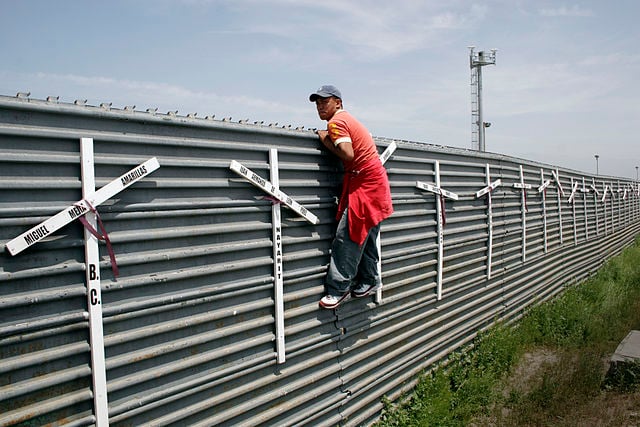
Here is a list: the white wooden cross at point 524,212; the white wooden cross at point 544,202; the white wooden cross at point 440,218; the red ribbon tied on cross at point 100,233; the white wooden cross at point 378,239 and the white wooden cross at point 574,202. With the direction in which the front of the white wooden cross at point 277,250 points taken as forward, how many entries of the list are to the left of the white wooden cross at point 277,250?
5

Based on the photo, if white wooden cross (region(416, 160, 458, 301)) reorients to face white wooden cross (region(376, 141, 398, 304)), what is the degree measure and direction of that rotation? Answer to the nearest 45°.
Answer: approximately 90° to its right

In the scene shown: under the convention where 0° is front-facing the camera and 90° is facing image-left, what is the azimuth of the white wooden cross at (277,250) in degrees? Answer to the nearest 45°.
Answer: approximately 315°

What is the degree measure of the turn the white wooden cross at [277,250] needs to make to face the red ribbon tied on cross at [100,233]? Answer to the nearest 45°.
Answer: approximately 90° to its right

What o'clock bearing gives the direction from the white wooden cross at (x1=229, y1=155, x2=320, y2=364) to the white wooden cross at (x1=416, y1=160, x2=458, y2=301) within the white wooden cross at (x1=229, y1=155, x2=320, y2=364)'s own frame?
the white wooden cross at (x1=416, y1=160, x2=458, y2=301) is roughly at 9 o'clock from the white wooden cross at (x1=229, y1=155, x2=320, y2=364).

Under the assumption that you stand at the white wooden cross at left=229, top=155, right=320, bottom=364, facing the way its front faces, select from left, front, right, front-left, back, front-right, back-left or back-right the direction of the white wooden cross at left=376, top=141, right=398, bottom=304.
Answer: left

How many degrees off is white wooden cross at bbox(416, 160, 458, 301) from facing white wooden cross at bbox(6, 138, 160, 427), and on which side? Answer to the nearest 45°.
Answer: approximately 90° to its right

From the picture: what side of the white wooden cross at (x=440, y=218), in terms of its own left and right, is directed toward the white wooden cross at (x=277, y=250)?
right

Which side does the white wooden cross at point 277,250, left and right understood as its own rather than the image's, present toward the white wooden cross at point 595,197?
left

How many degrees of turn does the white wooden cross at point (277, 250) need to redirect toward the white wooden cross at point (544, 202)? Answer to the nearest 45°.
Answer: approximately 90° to its left

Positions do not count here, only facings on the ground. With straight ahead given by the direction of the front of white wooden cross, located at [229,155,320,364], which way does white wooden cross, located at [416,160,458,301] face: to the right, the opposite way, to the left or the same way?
the same way

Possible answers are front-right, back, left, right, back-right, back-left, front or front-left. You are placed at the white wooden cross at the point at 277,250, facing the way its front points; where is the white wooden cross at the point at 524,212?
left

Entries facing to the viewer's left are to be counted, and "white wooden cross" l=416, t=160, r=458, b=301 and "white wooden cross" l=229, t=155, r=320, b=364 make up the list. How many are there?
0

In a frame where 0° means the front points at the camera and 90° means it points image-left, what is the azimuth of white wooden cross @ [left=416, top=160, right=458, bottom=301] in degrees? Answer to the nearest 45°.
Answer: approximately 315°
